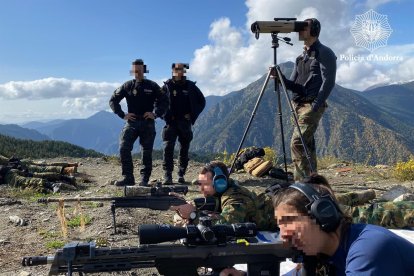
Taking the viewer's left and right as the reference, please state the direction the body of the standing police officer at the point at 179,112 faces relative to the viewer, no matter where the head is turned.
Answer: facing the viewer

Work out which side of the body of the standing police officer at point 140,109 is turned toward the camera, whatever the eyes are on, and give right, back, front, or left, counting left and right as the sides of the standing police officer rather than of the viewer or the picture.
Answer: front

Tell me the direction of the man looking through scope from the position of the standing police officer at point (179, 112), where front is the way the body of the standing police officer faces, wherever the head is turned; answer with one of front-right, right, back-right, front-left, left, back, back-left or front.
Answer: front-left

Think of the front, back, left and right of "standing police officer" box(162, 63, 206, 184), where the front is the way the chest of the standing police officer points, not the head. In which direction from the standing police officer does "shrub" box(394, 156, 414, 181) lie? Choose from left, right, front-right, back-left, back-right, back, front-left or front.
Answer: left

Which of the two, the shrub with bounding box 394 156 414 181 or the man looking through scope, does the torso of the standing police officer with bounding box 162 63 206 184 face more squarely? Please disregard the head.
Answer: the man looking through scope

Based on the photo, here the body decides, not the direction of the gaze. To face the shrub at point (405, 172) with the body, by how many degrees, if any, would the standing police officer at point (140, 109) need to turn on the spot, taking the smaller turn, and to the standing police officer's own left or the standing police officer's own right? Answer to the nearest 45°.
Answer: approximately 90° to the standing police officer's own left

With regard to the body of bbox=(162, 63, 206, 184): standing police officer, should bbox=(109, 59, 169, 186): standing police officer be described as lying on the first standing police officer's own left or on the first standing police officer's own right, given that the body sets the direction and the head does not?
on the first standing police officer's own right

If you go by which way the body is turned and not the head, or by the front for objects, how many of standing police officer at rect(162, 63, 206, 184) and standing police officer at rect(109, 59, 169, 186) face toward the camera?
2

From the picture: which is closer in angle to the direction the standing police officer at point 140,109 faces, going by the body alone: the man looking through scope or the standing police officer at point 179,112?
the man looking through scope

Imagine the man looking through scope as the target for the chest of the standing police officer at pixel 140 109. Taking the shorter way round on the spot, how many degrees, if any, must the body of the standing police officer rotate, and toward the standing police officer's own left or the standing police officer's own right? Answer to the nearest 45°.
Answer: approximately 45° to the standing police officer's own left
